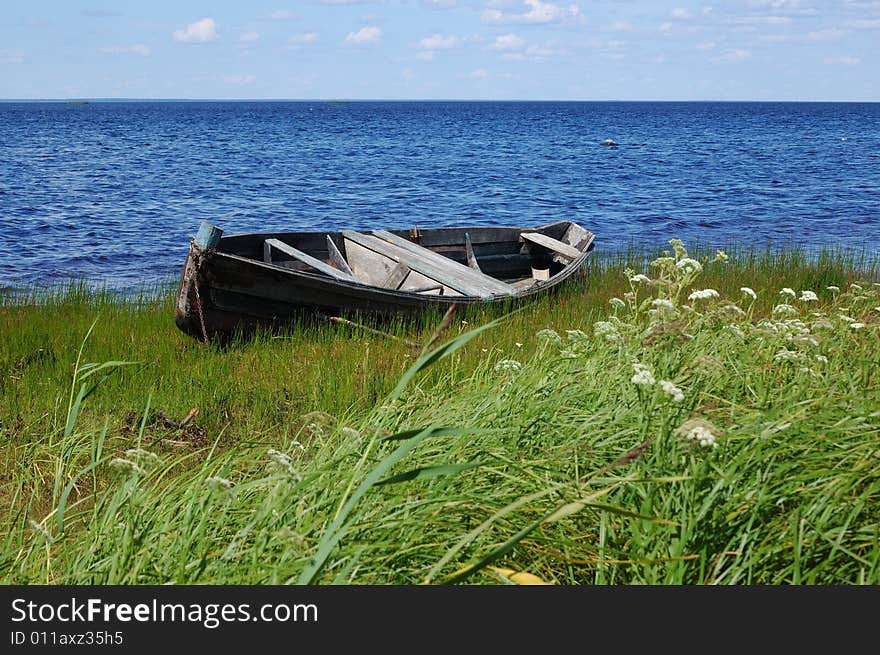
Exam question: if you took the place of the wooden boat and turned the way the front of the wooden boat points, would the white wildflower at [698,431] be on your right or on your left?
on your left

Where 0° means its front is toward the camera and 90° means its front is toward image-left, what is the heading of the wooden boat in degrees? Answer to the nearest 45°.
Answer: approximately 45°
